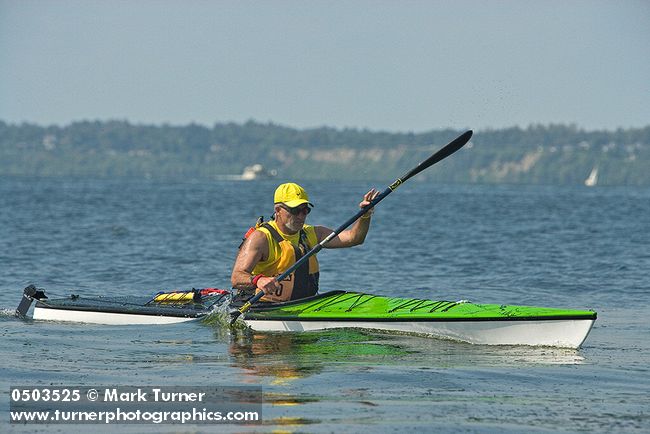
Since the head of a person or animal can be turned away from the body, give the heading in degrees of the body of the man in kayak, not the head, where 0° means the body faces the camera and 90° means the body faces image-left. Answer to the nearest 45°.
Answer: approximately 315°

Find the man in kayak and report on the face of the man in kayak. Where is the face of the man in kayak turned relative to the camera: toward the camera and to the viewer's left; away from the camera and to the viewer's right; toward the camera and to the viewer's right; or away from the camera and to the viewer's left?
toward the camera and to the viewer's right

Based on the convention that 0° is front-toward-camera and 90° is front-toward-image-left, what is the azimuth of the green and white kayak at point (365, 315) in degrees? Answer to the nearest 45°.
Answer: approximately 270°
